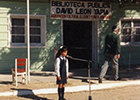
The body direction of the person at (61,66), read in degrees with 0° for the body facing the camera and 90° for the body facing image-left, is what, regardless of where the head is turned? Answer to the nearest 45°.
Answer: approximately 315°

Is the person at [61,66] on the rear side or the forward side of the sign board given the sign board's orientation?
on the forward side

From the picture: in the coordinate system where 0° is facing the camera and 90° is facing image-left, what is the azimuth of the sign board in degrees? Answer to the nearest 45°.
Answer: approximately 0°

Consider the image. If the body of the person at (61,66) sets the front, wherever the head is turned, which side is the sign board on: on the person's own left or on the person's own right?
on the person's own left
